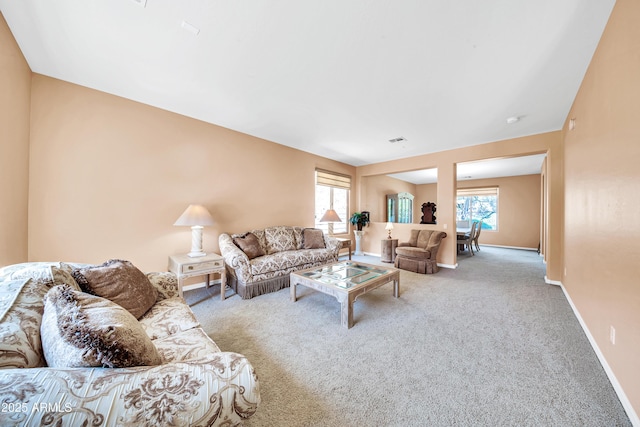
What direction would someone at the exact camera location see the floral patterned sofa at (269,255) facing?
facing the viewer and to the right of the viewer

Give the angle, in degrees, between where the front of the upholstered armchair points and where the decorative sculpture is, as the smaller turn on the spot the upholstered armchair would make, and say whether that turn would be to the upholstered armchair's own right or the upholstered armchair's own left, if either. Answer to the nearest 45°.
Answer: approximately 135° to the upholstered armchair's own right

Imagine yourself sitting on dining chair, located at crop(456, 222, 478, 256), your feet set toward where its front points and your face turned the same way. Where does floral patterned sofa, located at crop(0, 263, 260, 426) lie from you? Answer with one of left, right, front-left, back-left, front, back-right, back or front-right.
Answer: left

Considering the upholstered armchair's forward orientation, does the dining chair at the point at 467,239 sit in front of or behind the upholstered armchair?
behind

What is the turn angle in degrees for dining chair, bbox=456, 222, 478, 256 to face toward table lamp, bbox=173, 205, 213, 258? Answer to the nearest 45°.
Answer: approximately 45° to its left

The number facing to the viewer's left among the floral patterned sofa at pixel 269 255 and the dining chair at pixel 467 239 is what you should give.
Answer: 1

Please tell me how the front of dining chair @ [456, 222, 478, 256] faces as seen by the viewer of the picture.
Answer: facing to the left of the viewer

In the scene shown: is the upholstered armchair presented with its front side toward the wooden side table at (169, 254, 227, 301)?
yes

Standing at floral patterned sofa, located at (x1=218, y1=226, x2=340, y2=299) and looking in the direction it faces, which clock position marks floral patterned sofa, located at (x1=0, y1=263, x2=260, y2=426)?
floral patterned sofa, located at (x1=0, y1=263, x2=260, y2=426) is roughly at 2 o'clock from floral patterned sofa, located at (x1=218, y1=226, x2=340, y2=299).

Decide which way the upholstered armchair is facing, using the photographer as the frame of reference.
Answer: facing the viewer and to the left of the viewer

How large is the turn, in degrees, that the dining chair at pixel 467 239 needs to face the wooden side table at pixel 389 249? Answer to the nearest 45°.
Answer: approximately 45° to its left

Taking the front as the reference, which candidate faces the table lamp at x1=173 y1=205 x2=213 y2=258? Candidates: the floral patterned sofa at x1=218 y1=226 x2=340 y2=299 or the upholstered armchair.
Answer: the upholstered armchair

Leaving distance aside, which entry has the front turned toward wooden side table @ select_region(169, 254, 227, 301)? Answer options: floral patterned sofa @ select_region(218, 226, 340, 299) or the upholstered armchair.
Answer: the upholstered armchair

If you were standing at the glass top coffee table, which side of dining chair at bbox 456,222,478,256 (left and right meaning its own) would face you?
left
